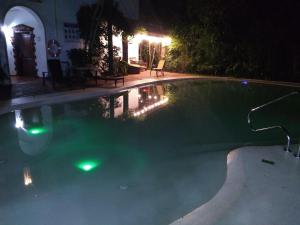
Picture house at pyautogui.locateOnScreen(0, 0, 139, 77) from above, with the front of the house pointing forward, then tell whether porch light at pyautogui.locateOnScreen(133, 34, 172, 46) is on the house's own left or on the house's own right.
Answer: on the house's own left

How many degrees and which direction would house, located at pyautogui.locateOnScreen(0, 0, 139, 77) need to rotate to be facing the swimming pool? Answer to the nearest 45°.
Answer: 0° — it already faces it

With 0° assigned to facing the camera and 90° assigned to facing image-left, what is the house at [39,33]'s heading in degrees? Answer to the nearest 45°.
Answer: approximately 0°

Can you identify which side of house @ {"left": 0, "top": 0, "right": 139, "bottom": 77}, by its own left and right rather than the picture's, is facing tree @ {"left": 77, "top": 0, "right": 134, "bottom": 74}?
left

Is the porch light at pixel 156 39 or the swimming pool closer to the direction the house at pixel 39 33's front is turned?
the swimming pool
